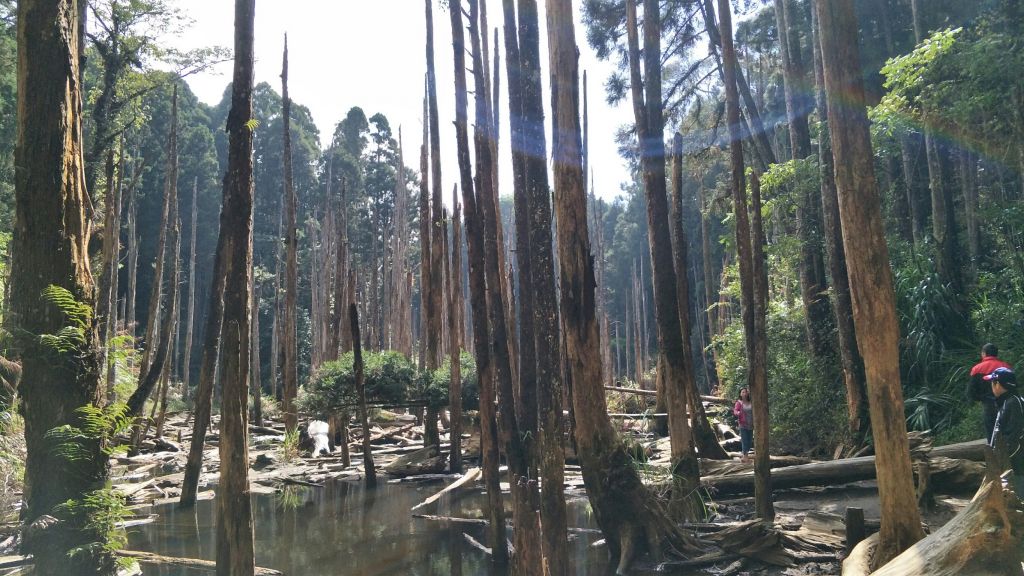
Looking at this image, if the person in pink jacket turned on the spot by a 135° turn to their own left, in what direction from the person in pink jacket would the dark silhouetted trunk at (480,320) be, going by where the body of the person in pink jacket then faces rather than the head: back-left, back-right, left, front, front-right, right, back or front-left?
back

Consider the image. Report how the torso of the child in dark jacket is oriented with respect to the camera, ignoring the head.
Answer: to the viewer's left

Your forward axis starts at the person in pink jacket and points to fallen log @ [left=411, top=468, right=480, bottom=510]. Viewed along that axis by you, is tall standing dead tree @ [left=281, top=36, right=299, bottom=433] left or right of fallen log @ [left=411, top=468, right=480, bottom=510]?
right

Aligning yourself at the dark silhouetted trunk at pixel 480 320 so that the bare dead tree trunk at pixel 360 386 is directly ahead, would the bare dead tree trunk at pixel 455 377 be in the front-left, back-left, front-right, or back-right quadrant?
front-right

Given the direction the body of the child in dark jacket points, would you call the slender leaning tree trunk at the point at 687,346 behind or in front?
in front

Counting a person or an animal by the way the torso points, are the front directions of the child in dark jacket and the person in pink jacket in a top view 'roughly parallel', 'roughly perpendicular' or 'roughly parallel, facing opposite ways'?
roughly perpendicular

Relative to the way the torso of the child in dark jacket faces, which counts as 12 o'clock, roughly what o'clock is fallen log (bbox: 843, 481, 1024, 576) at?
The fallen log is roughly at 9 o'clock from the child in dark jacket.

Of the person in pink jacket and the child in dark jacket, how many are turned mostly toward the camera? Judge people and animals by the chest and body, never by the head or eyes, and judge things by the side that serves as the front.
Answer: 1

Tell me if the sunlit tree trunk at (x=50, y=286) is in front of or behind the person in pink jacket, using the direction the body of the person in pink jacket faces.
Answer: in front

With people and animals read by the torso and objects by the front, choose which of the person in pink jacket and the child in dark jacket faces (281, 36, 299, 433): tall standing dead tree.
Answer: the child in dark jacket

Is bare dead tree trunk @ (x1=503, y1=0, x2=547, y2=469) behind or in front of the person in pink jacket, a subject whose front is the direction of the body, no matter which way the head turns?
in front

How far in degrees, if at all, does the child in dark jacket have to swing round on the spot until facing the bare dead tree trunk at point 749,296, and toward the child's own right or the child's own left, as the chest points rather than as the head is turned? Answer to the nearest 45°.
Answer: approximately 45° to the child's own left

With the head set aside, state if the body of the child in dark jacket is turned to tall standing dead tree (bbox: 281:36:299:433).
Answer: yes

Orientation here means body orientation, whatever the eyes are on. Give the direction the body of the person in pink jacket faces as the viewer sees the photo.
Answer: toward the camera

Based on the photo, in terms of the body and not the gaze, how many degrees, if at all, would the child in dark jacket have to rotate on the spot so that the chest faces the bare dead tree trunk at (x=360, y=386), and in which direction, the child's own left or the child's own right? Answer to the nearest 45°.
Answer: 0° — they already face it
